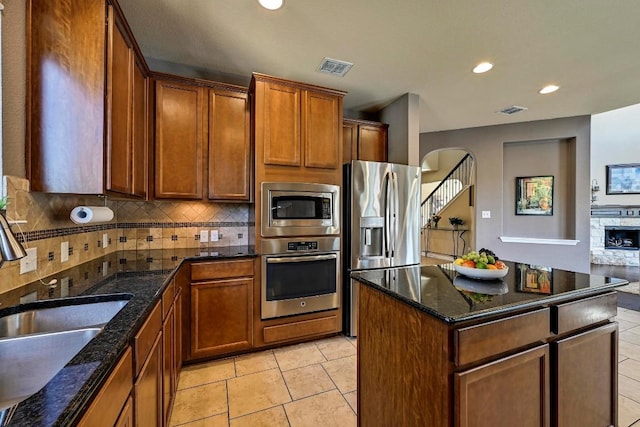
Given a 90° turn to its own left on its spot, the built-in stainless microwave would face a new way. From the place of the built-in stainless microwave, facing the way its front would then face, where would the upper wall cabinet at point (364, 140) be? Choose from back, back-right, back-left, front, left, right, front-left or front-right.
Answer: front-left

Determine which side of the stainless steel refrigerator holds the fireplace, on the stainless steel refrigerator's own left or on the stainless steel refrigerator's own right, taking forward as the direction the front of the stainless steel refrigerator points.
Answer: on the stainless steel refrigerator's own left

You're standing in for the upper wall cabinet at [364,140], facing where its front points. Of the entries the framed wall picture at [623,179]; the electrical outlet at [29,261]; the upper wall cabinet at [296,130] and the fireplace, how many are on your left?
2

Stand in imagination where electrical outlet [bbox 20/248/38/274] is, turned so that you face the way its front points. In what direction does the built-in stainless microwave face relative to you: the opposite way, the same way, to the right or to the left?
to the right

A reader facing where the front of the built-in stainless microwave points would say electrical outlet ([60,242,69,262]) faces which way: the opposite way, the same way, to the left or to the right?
to the left

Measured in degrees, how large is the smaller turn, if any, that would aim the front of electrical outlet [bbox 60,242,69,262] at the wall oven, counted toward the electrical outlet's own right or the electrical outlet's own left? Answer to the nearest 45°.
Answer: approximately 45° to the electrical outlet's own left

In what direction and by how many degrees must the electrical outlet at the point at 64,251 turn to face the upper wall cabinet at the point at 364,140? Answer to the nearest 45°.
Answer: approximately 45° to its left

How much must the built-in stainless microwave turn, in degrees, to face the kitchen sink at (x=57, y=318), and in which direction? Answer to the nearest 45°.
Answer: approximately 45° to its right

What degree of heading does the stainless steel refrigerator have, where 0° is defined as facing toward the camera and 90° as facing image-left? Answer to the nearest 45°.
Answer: approximately 315°

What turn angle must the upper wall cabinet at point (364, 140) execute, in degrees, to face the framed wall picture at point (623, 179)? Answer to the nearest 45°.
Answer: approximately 90° to its left

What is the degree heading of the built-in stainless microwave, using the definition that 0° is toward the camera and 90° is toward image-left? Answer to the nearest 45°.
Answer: approximately 0°

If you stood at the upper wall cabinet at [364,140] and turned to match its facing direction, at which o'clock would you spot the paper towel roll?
The paper towel roll is roughly at 3 o'clock from the upper wall cabinet.

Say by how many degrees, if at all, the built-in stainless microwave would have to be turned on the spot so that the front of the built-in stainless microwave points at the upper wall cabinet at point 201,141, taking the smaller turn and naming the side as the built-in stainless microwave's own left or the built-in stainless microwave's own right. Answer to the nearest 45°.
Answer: approximately 90° to the built-in stainless microwave's own right

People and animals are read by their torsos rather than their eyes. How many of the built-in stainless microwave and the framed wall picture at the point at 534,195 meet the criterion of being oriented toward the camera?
2
